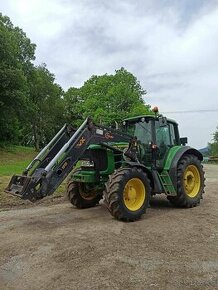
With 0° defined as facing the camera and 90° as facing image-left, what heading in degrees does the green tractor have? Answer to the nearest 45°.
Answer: approximately 45°

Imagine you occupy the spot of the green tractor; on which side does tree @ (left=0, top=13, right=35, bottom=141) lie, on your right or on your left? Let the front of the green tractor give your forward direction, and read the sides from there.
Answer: on your right
